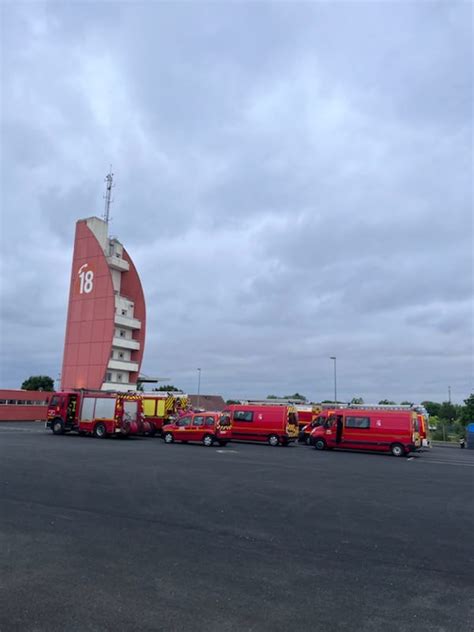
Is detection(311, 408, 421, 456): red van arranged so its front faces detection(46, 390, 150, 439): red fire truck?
yes

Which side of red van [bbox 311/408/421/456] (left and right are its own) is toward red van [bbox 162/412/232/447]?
front

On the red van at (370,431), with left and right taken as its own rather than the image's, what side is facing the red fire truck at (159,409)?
front

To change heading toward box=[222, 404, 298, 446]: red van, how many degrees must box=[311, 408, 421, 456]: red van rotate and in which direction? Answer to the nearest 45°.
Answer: approximately 45° to its right

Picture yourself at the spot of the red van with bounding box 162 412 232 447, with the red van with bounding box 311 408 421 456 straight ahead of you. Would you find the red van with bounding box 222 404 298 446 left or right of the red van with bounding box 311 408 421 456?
left

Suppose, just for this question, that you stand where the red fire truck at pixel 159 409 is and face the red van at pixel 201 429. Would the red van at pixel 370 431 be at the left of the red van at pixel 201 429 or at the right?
left
